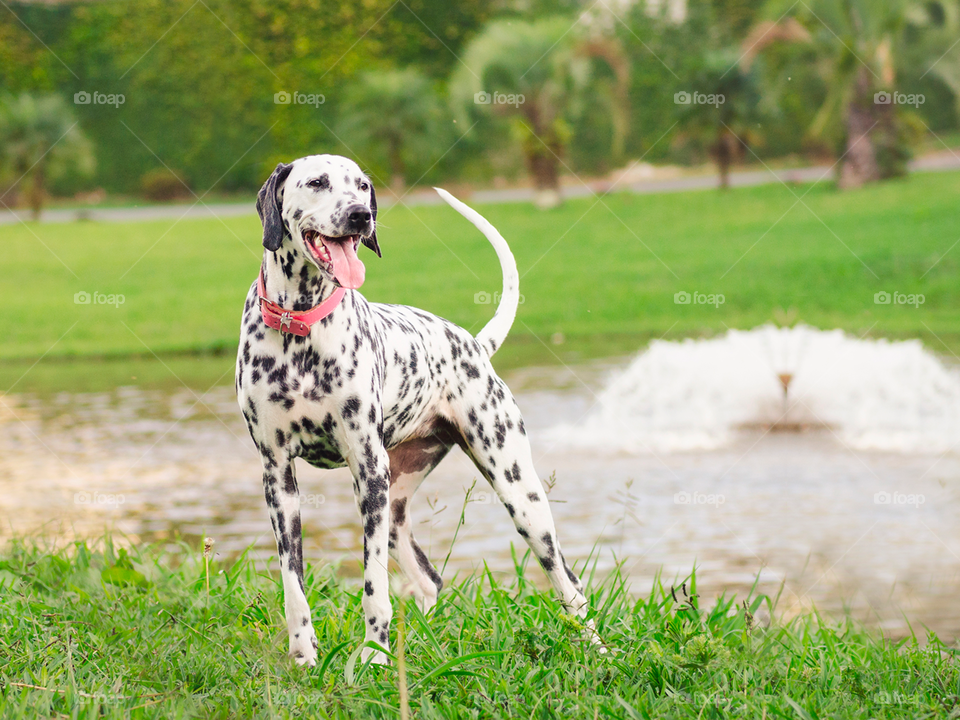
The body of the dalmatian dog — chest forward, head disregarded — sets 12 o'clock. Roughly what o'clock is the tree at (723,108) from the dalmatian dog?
The tree is roughly at 5 o'clock from the dalmatian dog.

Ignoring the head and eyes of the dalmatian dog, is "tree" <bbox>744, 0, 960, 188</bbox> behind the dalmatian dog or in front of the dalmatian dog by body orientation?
behind

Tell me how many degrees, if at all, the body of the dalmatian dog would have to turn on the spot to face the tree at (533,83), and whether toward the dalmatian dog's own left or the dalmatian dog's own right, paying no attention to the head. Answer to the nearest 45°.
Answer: approximately 135° to the dalmatian dog's own right

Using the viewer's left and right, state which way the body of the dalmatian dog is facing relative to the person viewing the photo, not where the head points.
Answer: facing the viewer and to the left of the viewer

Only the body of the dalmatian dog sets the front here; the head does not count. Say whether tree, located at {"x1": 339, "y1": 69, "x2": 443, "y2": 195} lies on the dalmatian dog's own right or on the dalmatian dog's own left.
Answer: on the dalmatian dog's own right

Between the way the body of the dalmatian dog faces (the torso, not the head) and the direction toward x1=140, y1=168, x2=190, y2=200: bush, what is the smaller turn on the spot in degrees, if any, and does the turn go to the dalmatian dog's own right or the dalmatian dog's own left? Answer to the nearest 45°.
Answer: approximately 135° to the dalmatian dog's own right

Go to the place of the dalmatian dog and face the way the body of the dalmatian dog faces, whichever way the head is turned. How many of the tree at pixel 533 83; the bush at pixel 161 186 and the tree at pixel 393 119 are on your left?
0

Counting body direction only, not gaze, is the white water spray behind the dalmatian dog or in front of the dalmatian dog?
behind
